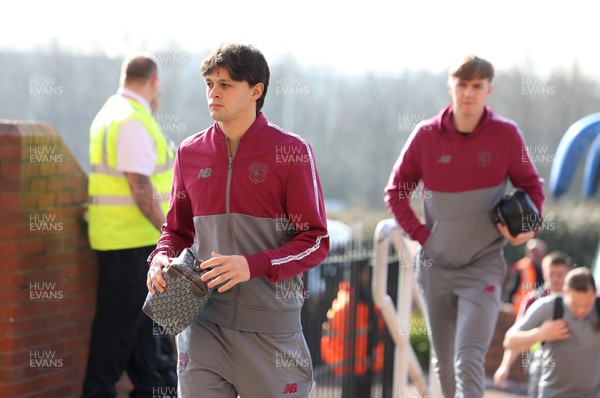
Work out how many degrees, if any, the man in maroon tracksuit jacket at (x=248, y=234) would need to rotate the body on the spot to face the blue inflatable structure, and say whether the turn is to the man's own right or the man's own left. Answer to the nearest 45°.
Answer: approximately 180°

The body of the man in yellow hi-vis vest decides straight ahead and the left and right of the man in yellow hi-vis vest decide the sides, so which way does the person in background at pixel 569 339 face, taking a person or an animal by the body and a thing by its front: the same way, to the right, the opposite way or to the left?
the opposite way

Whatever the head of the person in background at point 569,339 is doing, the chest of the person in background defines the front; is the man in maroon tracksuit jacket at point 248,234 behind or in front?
in front

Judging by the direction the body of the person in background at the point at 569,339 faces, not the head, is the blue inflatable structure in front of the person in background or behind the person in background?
behind

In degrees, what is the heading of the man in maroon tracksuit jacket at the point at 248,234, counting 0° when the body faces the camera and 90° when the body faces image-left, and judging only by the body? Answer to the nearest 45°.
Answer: approximately 45°

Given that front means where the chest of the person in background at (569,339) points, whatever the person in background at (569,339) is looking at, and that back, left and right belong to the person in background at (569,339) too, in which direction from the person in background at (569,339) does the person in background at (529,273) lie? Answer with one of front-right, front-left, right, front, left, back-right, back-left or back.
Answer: back

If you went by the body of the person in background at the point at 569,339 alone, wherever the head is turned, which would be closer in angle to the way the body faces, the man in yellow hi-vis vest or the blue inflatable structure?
the man in yellow hi-vis vest

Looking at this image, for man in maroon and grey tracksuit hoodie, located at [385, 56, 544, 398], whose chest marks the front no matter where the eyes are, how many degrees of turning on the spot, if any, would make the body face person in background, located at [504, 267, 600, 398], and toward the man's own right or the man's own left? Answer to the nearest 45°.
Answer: approximately 135° to the man's own left

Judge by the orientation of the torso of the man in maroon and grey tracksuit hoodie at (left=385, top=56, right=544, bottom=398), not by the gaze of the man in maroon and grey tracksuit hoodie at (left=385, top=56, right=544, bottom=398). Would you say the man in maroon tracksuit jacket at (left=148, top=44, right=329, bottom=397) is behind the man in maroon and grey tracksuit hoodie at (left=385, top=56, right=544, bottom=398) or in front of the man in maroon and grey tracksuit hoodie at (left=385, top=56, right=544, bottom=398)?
in front

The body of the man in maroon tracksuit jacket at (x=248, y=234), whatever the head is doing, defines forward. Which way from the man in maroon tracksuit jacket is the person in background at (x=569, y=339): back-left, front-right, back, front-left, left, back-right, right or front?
back

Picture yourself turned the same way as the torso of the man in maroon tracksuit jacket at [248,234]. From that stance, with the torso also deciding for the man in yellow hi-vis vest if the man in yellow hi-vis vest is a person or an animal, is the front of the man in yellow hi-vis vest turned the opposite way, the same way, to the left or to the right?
the opposite way

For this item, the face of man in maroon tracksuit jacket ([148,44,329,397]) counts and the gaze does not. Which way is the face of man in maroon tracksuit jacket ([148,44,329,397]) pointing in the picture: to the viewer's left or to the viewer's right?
to the viewer's left
